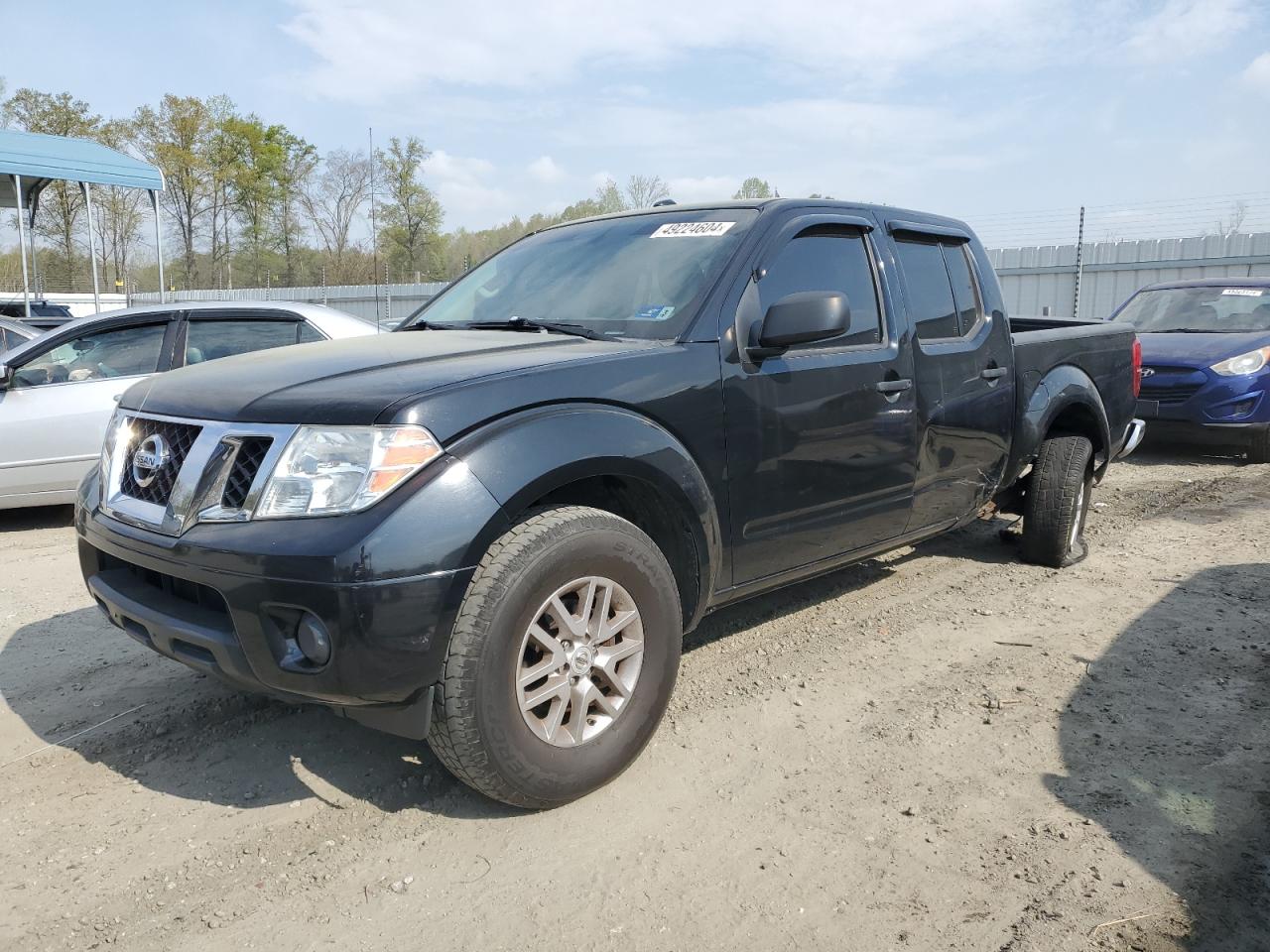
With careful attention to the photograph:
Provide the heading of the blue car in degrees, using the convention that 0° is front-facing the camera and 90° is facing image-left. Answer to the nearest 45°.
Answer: approximately 45°

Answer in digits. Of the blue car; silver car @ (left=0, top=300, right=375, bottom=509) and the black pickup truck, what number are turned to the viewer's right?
0

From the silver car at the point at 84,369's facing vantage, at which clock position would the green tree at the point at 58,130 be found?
The green tree is roughly at 3 o'clock from the silver car.

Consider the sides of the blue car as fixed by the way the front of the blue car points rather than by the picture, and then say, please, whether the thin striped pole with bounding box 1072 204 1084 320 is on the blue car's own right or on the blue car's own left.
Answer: on the blue car's own right

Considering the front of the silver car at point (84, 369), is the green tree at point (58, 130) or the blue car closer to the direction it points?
the green tree

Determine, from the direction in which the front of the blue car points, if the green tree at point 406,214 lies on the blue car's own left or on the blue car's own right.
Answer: on the blue car's own right

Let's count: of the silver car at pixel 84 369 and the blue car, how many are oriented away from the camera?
0

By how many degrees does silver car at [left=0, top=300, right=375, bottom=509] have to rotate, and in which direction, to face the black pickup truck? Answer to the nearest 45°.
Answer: approximately 90° to its left

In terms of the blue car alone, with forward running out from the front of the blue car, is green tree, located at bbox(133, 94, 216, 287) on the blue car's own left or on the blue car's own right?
on the blue car's own right

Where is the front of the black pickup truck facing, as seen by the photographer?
facing the viewer and to the left of the viewer

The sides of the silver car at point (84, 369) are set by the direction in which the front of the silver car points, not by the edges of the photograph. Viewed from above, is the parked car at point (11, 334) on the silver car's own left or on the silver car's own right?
on the silver car's own right

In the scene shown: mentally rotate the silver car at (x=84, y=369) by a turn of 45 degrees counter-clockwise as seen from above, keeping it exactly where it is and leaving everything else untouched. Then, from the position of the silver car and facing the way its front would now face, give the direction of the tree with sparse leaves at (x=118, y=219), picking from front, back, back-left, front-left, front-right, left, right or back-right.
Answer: back-right

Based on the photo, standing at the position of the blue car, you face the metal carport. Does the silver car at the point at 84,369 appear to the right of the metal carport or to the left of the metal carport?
left

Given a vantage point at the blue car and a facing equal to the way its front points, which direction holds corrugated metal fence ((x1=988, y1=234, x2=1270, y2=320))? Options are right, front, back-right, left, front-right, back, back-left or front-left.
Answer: back-right

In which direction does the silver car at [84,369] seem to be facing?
to the viewer's left

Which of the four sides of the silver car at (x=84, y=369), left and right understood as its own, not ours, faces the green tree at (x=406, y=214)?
right

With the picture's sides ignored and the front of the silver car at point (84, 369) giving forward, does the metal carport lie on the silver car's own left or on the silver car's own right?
on the silver car's own right

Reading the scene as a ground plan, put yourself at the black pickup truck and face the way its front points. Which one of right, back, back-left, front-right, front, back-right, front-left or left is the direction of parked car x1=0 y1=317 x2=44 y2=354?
right

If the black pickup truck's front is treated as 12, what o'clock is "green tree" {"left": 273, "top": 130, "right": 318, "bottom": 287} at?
The green tree is roughly at 4 o'clock from the black pickup truck.

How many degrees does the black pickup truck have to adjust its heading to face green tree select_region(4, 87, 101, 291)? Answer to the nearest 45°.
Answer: approximately 90° to its right
